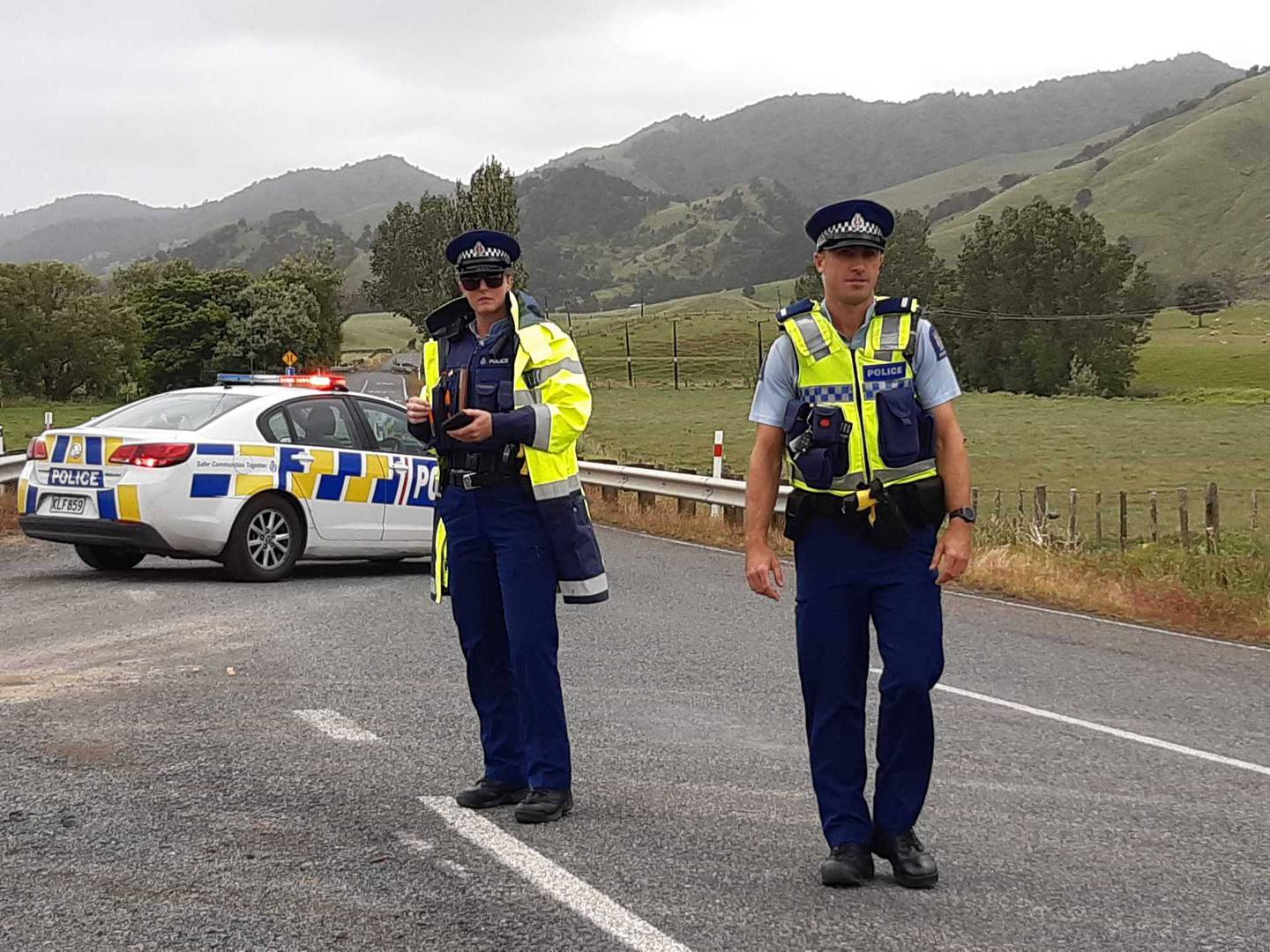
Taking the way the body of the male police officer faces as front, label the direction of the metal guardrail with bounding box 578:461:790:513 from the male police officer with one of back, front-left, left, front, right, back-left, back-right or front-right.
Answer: back

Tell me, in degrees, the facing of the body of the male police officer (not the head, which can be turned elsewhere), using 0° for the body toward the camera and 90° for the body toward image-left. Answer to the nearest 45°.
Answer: approximately 0°

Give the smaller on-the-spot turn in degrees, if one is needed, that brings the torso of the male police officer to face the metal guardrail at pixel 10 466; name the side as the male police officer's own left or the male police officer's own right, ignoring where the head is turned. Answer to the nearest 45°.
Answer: approximately 135° to the male police officer's own right

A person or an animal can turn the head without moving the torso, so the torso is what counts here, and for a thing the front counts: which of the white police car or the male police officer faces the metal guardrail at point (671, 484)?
the white police car

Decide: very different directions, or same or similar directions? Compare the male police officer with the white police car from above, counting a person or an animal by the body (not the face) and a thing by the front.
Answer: very different directions

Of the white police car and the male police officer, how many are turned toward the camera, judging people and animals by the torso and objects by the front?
1

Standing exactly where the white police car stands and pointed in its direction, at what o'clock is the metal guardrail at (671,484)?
The metal guardrail is roughly at 12 o'clock from the white police car.

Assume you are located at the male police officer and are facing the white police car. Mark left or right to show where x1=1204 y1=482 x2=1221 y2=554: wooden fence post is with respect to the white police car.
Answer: right

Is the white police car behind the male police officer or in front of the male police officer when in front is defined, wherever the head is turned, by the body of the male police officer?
behind

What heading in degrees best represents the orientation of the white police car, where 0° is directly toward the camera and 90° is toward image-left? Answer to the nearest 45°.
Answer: approximately 225°

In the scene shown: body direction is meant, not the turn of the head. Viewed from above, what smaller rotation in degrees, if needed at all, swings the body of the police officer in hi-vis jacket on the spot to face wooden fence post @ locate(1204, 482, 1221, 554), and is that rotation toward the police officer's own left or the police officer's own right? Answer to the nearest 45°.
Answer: approximately 180°
